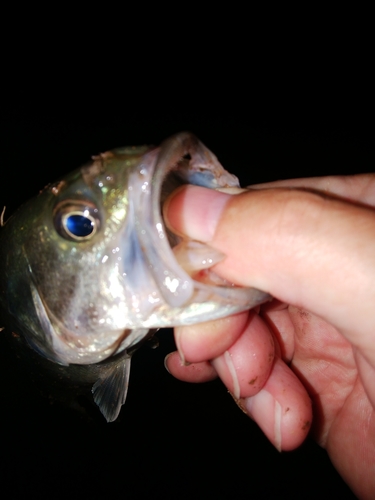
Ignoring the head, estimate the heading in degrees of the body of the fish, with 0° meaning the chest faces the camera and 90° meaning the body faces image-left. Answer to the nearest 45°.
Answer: approximately 270°
